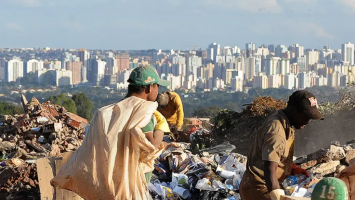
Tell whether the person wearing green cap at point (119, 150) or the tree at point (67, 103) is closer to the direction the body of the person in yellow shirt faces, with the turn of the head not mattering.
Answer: the person wearing green cap

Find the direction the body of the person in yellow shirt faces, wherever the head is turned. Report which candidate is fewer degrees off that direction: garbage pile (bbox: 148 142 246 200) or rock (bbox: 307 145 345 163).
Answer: the garbage pile

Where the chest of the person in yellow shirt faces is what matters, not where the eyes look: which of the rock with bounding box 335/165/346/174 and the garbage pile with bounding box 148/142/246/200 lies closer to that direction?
the garbage pile

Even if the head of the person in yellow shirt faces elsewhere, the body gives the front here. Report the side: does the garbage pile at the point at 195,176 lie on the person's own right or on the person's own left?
on the person's own left

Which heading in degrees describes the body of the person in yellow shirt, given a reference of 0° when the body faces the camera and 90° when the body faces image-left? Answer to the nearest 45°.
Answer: approximately 45°

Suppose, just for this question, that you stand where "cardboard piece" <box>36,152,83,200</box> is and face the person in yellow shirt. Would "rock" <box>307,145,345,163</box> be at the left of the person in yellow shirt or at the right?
right
